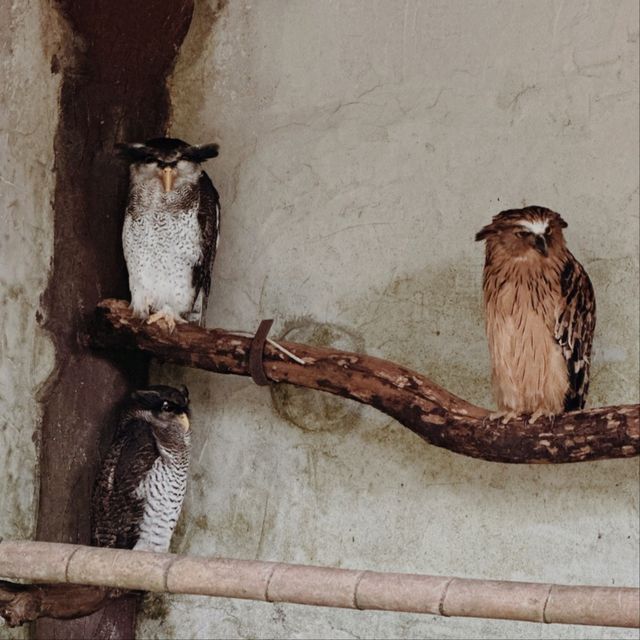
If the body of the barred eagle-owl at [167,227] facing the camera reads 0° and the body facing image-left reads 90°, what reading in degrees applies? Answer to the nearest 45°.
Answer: approximately 0°
